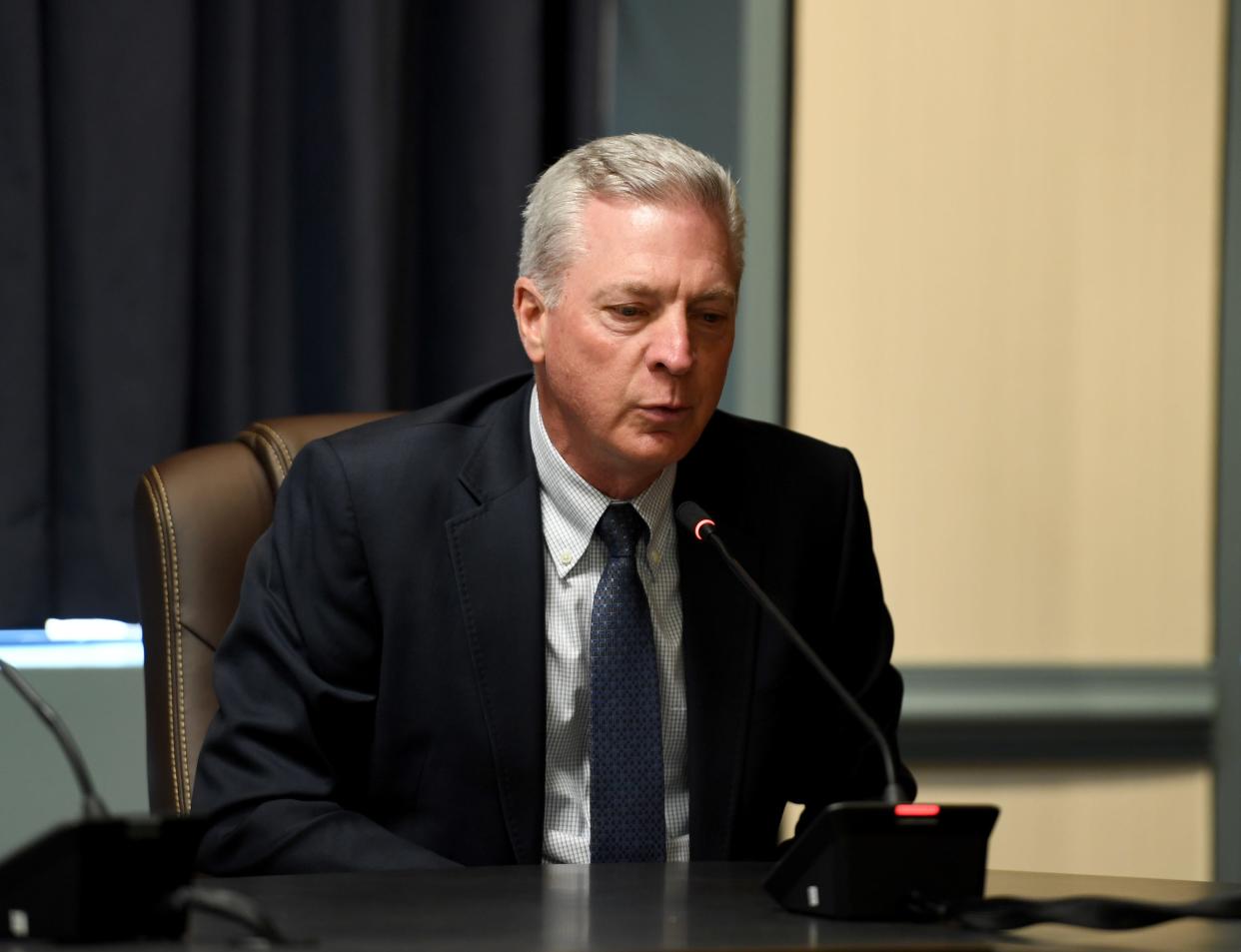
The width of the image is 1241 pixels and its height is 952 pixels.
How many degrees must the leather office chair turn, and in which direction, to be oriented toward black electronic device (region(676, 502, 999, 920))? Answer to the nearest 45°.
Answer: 0° — it already faces it

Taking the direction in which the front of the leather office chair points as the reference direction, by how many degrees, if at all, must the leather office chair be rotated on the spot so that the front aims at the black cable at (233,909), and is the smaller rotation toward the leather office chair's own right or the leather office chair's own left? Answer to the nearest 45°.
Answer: approximately 45° to the leather office chair's own right

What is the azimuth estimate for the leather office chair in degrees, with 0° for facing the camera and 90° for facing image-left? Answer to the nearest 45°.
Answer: approximately 315°
